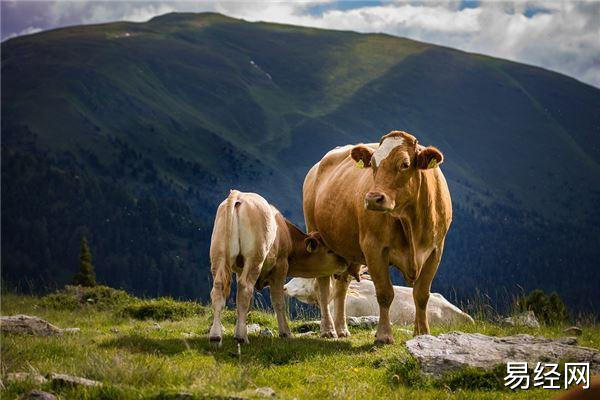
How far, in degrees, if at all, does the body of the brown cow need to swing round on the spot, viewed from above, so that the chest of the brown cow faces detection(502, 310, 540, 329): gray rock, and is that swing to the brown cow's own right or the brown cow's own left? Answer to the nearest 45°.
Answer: approximately 90° to the brown cow's own left

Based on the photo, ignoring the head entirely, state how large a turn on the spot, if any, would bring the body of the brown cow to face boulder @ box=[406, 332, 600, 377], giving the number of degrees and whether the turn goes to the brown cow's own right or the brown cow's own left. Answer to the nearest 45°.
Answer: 0° — it already faces it

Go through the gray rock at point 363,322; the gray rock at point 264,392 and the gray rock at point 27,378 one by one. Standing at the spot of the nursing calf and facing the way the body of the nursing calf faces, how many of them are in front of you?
1

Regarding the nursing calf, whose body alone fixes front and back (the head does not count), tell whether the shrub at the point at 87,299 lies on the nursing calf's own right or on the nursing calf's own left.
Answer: on the nursing calf's own left

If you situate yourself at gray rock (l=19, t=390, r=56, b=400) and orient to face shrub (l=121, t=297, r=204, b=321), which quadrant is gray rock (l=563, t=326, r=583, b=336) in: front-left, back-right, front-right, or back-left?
front-right

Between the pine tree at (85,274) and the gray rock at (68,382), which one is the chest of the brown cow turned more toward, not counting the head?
the gray rock

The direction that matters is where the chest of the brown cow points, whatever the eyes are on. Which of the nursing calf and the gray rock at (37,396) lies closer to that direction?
the gray rock

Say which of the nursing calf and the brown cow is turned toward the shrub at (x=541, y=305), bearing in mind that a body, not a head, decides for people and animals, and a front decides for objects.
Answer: the nursing calf

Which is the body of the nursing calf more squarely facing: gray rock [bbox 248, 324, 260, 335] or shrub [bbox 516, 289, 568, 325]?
the shrub

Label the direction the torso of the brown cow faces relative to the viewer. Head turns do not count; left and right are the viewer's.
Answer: facing the viewer and to the right of the viewer

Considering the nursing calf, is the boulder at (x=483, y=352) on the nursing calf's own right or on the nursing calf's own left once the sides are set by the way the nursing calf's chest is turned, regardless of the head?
on the nursing calf's own right

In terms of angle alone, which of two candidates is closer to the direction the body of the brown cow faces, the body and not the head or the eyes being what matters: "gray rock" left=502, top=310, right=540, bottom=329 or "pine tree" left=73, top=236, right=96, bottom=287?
the gray rock

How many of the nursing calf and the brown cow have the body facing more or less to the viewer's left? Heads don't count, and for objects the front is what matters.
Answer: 0

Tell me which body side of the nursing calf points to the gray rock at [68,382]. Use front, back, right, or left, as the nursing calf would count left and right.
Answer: back

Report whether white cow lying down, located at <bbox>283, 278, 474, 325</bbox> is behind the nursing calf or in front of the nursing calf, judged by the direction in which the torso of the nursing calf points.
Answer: in front

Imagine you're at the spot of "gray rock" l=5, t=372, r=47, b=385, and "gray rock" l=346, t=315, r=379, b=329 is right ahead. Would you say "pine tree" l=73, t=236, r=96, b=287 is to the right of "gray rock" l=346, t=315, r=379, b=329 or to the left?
left

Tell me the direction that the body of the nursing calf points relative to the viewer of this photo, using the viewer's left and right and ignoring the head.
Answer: facing away from the viewer and to the right of the viewer
